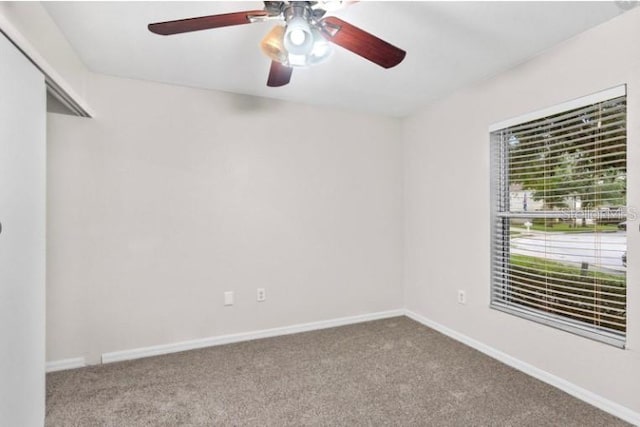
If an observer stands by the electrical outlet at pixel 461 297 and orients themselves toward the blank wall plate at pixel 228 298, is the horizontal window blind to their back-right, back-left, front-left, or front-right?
back-left

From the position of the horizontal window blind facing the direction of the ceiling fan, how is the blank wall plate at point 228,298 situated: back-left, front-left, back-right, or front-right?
front-right

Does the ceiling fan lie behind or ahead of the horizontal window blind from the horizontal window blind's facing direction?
ahead

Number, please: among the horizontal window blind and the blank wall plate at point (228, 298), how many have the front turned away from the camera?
0

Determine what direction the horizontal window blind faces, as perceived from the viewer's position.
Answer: facing the viewer and to the left of the viewer

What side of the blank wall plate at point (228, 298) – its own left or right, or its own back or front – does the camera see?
front

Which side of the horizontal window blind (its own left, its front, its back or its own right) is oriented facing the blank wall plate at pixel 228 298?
front

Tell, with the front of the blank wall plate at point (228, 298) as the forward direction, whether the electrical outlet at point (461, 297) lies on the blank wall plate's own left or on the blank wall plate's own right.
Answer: on the blank wall plate's own left

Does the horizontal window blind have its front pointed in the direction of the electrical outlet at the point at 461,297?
no

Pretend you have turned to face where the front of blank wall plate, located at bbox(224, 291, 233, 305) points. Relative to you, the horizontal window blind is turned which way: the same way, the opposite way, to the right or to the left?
to the right

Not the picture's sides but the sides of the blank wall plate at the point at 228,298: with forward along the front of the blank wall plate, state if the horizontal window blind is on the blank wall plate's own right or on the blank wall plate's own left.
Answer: on the blank wall plate's own left
